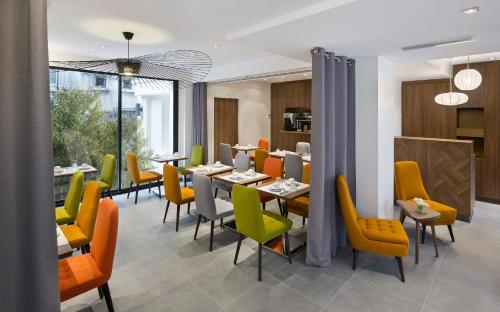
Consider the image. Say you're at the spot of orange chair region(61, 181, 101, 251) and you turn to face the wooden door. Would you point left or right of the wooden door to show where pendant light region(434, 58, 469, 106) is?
right

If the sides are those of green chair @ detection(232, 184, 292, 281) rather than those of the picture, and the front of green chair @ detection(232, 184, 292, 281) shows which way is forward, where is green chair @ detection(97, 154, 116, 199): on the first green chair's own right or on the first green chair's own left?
on the first green chair's own left

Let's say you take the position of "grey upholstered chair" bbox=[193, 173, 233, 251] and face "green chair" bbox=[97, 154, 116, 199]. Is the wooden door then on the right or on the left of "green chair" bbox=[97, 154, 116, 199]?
right

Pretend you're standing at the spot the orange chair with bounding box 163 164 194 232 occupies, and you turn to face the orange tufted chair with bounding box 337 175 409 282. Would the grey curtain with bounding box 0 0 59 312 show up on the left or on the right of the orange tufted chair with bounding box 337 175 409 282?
right

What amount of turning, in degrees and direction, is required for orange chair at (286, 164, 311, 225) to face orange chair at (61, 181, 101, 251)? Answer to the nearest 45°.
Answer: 0° — it already faces it

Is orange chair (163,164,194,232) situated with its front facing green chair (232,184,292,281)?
no

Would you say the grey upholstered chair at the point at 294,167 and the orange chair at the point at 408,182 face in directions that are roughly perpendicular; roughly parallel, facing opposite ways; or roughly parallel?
roughly perpendicular

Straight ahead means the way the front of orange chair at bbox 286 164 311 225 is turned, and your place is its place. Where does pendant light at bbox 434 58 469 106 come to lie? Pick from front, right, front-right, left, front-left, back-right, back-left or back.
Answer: back

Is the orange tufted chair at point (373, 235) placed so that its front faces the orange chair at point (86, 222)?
no

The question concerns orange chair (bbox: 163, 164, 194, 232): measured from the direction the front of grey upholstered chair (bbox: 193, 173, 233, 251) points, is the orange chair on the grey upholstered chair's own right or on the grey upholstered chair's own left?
on the grey upholstered chair's own left
